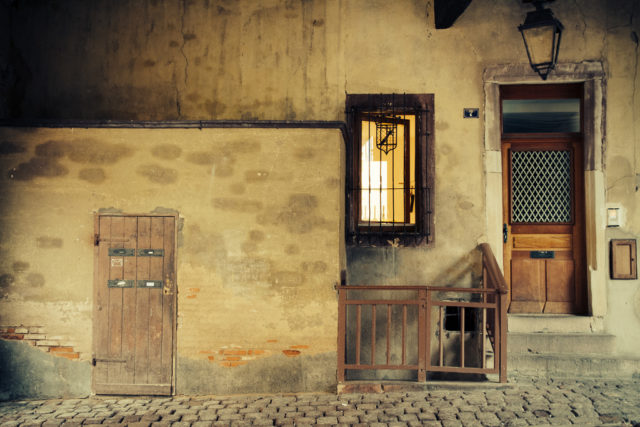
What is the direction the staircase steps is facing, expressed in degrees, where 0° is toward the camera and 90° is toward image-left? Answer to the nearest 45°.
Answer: approximately 0°

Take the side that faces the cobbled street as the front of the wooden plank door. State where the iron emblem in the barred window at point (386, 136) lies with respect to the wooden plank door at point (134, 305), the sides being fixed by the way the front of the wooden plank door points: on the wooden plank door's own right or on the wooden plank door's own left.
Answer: on the wooden plank door's own left

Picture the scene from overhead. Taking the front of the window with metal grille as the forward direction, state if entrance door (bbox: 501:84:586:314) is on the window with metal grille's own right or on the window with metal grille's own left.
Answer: on the window with metal grille's own left

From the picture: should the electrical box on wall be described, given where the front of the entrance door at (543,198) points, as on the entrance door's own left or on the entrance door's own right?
on the entrance door's own left

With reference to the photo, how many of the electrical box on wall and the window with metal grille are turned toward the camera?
2
